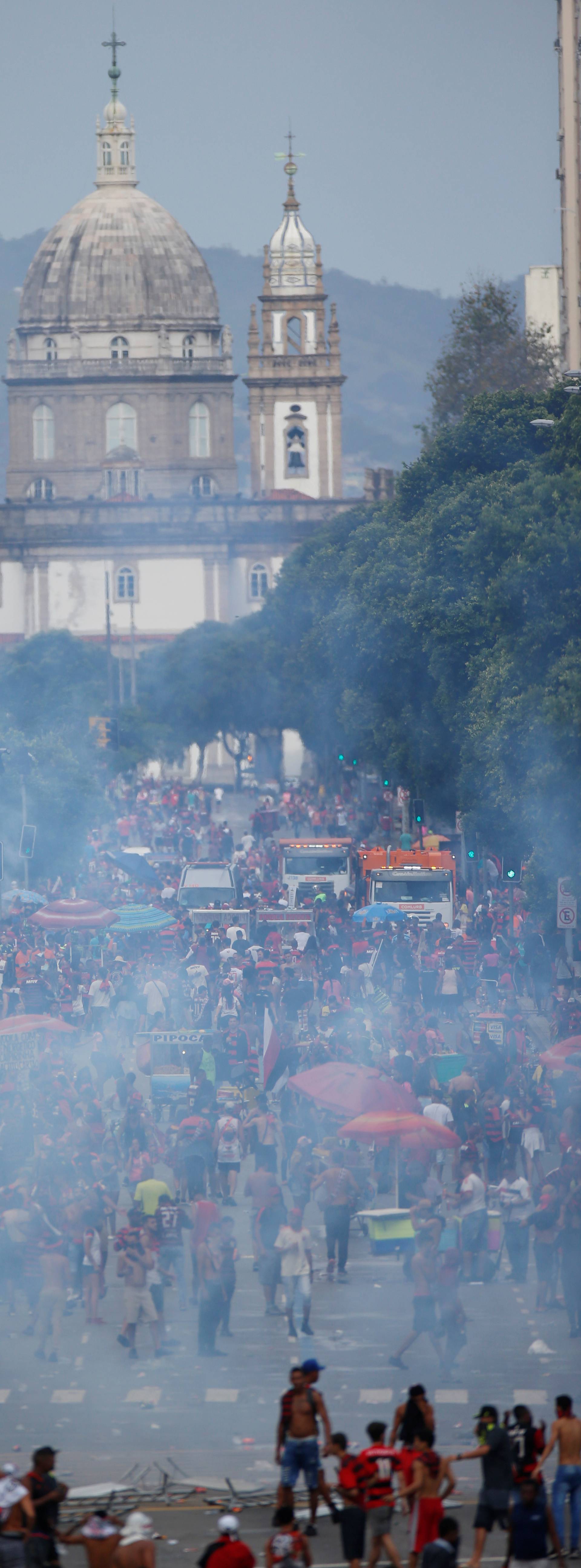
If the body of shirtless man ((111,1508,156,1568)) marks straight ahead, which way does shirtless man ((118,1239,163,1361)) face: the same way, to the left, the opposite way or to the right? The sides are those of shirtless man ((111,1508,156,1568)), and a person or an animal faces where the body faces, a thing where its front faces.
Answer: the opposite way

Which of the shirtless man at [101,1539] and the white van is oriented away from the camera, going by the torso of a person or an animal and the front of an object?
the shirtless man

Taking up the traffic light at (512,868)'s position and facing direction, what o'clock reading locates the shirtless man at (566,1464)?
The shirtless man is roughly at 12 o'clock from the traffic light.

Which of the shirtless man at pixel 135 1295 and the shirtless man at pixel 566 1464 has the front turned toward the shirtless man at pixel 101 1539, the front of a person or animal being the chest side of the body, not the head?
the shirtless man at pixel 135 1295

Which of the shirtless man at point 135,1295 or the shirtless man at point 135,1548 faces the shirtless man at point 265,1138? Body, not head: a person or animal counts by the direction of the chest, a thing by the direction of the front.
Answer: the shirtless man at point 135,1548

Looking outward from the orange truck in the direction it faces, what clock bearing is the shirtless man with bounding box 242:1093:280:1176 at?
The shirtless man is roughly at 12 o'clock from the orange truck.

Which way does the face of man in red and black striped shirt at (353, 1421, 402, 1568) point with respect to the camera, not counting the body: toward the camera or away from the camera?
away from the camera

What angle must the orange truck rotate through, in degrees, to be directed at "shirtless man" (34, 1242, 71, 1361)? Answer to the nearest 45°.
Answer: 0° — it already faces them

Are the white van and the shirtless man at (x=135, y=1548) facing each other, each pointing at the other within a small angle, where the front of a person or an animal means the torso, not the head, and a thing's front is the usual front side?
yes

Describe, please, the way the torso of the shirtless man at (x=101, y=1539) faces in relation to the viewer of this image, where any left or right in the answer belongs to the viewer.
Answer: facing away from the viewer
